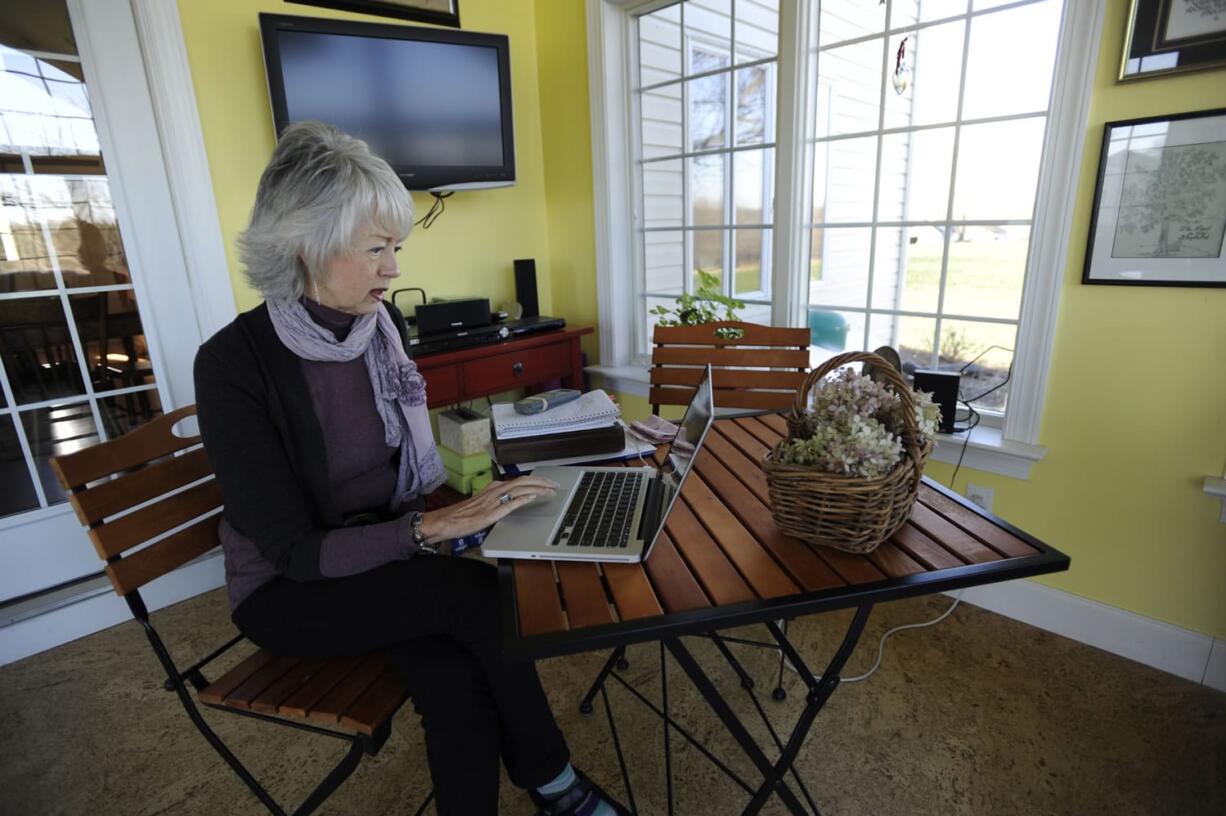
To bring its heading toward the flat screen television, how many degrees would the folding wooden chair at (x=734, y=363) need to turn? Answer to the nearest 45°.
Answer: approximately 90° to its right

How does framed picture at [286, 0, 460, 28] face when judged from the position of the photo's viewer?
facing the viewer and to the right of the viewer

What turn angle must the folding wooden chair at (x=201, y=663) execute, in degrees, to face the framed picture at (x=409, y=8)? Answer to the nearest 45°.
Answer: approximately 90° to its left

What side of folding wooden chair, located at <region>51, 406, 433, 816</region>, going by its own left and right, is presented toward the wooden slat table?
front

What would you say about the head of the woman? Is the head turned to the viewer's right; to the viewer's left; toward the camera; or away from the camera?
to the viewer's right

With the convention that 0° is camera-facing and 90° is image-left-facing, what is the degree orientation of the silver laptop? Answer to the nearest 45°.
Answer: approximately 90°

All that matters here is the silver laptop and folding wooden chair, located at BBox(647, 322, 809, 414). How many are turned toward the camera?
1

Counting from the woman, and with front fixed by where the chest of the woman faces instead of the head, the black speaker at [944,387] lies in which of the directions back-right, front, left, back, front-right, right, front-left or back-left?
front-left
